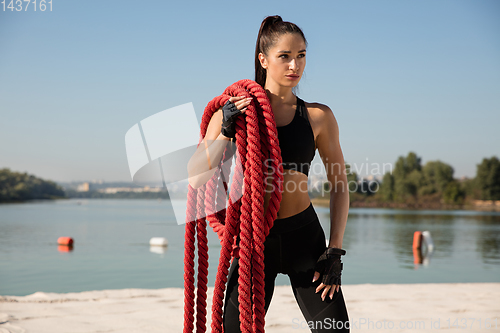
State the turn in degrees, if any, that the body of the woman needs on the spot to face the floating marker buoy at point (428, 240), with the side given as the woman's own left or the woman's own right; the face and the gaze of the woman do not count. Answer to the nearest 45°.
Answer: approximately 180°

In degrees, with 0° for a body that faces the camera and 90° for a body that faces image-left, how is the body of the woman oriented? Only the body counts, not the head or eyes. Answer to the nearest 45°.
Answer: approximately 0°

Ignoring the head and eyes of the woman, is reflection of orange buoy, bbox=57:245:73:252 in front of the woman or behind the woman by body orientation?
behind

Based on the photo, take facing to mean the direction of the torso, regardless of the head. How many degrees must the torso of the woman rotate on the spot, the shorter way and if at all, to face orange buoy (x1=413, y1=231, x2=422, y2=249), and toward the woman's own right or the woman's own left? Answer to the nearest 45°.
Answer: approximately 180°

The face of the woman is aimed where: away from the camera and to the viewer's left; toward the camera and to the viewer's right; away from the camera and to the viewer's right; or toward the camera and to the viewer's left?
toward the camera and to the viewer's right

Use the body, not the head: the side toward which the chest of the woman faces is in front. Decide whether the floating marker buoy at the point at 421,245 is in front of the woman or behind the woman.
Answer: behind
